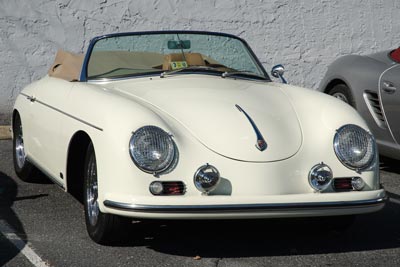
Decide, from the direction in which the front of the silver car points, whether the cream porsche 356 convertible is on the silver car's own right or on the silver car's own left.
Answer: on the silver car's own right

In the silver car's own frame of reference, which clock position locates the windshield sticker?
The windshield sticker is roughly at 3 o'clock from the silver car.

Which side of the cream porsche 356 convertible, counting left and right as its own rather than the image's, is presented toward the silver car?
left

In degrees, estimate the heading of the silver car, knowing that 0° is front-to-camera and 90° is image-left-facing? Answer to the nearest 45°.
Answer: approximately 315°
